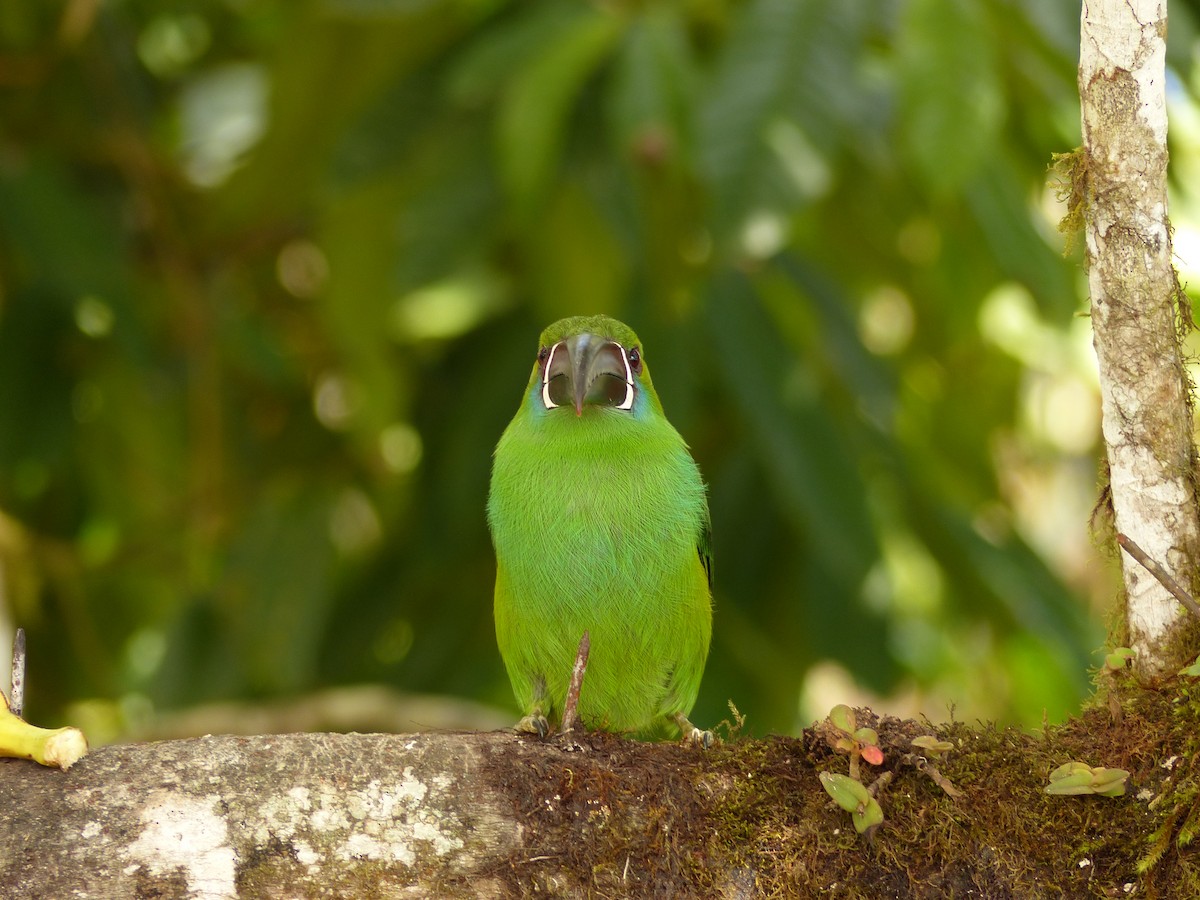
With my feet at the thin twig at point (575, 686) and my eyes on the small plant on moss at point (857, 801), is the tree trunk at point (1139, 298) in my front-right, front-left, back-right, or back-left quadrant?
front-left

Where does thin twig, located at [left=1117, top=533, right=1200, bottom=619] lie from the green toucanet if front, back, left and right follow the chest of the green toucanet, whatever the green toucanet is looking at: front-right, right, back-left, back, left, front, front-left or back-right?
front-left

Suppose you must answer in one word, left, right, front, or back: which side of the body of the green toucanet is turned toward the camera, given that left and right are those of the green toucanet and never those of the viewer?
front

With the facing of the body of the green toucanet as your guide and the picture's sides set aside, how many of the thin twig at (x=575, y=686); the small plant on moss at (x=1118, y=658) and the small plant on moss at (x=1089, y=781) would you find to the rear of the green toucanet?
0

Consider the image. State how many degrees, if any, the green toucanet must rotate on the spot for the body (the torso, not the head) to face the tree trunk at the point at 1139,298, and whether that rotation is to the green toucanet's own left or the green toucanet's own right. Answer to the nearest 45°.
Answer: approximately 45° to the green toucanet's own left

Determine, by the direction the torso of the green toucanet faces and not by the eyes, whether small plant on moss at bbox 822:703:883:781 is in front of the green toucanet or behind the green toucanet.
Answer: in front

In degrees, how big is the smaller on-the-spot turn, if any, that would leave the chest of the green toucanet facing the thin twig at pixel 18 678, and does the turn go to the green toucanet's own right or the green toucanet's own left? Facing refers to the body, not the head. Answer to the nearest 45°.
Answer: approximately 45° to the green toucanet's own right

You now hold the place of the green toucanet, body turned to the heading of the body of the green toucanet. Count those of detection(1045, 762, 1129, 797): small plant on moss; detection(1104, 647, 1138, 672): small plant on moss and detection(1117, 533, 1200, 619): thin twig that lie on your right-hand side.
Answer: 0

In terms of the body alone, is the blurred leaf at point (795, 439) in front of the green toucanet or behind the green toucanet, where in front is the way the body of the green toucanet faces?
behind

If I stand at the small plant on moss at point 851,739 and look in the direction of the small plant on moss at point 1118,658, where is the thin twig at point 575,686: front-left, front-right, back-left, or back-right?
back-left

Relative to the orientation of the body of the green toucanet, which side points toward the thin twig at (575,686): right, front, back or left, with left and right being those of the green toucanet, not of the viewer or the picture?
front
